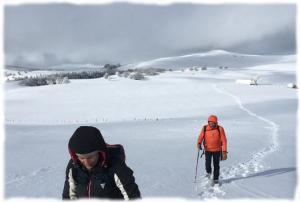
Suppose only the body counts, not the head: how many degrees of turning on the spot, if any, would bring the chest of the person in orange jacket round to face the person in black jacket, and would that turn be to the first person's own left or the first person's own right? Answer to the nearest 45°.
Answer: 0° — they already face them

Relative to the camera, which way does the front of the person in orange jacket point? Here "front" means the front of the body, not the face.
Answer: toward the camera
